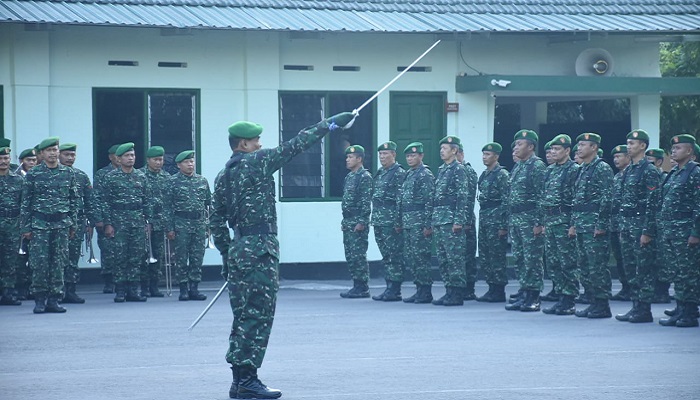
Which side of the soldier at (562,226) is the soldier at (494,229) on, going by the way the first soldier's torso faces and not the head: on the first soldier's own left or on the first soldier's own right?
on the first soldier's own right

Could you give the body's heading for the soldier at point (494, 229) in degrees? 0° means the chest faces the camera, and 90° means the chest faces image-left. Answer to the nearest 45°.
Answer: approximately 45°

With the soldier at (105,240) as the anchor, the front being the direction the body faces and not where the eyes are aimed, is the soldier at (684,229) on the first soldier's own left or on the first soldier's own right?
on the first soldier's own left

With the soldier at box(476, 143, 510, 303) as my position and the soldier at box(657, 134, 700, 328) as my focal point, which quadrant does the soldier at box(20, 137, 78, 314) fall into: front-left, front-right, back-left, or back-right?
back-right

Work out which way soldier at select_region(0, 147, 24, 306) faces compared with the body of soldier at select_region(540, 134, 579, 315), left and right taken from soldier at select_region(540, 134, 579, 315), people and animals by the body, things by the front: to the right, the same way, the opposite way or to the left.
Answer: to the left

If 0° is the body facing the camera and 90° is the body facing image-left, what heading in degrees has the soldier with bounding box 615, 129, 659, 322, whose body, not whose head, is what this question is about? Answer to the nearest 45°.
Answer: approximately 45°

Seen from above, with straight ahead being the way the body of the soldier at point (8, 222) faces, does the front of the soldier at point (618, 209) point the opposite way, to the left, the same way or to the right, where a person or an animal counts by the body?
to the right
